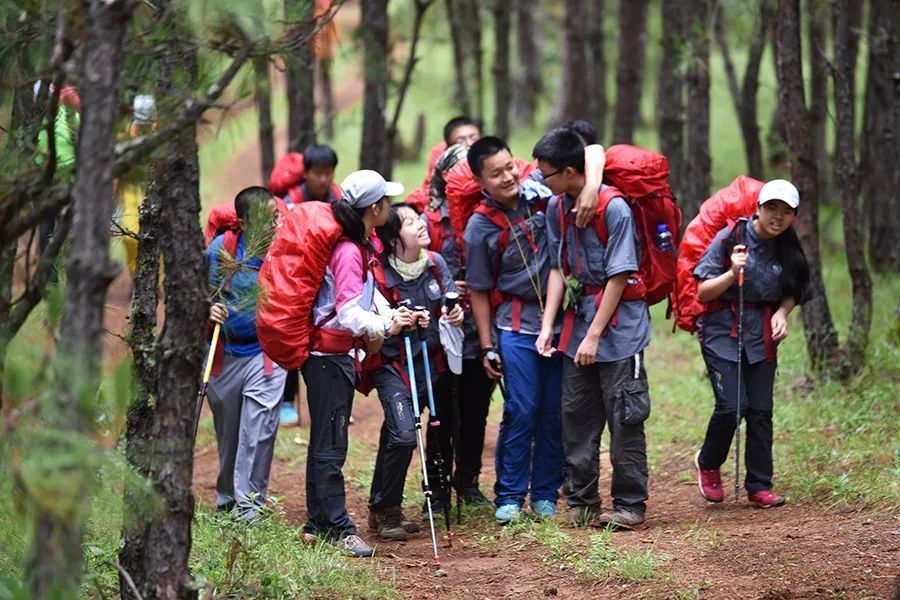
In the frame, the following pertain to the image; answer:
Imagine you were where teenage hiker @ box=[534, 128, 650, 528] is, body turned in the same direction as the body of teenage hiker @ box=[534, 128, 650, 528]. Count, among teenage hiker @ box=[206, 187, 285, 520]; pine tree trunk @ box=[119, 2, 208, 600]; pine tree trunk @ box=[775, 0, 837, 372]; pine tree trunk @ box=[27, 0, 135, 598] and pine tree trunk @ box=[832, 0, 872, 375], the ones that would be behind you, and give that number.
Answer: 2

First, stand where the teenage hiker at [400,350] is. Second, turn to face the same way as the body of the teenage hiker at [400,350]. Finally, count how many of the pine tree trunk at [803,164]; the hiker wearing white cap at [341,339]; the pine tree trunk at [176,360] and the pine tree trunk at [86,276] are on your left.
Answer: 1

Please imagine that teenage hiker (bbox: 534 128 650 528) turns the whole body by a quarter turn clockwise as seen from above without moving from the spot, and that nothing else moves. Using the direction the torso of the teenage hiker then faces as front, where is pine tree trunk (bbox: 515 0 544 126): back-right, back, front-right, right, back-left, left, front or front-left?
front-right

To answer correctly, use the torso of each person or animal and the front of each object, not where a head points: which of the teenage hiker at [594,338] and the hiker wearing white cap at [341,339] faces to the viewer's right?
the hiker wearing white cap

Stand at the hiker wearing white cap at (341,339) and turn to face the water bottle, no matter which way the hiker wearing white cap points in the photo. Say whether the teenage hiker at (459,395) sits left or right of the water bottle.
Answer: left

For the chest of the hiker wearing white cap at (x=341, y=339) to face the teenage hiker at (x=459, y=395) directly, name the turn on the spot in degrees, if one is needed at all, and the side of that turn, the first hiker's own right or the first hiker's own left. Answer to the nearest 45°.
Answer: approximately 45° to the first hiker's own left

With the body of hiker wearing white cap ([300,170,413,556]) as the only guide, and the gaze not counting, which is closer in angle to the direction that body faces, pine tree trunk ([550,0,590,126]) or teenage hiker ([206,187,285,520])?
the pine tree trunk

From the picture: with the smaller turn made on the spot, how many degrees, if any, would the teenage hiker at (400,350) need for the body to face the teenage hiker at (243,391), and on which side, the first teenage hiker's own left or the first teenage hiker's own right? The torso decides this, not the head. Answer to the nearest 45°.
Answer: approximately 135° to the first teenage hiker's own right

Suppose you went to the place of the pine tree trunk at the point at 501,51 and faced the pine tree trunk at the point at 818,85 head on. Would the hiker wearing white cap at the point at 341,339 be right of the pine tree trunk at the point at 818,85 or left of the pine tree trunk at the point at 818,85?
right

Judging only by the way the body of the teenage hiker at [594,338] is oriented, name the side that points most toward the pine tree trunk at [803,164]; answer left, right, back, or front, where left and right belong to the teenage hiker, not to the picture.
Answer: back

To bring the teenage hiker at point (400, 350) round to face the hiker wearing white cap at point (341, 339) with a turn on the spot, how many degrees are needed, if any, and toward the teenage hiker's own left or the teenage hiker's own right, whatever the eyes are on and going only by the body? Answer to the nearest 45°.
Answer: approximately 90° to the teenage hiker's own right

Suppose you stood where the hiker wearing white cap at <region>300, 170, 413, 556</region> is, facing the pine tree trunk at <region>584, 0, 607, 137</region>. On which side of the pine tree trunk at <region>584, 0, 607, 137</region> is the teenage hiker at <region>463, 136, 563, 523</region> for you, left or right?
right

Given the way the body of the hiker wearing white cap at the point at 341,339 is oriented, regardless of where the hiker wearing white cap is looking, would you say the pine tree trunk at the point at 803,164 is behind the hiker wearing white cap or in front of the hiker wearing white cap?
in front

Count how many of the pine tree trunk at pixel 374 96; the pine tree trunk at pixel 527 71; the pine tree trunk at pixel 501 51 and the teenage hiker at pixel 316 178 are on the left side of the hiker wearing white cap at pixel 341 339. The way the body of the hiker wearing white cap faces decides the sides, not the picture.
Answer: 4

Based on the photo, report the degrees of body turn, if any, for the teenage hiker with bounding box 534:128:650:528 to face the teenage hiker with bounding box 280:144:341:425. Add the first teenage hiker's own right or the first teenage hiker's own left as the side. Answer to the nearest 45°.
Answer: approximately 90° to the first teenage hiker's own right

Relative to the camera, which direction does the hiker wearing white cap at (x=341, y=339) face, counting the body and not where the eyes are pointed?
to the viewer's right

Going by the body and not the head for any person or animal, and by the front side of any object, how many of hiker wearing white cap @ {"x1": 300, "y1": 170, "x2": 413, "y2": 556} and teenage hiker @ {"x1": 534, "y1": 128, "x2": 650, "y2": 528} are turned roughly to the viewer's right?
1
